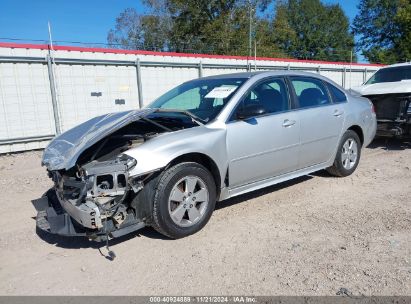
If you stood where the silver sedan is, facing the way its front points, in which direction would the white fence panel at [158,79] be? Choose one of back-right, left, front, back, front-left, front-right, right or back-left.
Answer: back-right

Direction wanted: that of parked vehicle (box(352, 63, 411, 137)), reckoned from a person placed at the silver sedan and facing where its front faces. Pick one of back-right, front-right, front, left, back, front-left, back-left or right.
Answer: back

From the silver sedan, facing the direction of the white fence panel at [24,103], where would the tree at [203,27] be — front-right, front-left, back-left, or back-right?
front-right

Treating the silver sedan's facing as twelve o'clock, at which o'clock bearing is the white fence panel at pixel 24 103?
The white fence panel is roughly at 3 o'clock from the silver sedan.

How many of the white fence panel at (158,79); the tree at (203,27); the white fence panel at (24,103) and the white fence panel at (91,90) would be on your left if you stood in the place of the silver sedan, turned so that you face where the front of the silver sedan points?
0

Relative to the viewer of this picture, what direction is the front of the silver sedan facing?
facing the viewer and to the left of the viewer

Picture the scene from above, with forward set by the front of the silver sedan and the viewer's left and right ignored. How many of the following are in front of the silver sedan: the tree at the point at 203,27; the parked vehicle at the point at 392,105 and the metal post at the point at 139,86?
0

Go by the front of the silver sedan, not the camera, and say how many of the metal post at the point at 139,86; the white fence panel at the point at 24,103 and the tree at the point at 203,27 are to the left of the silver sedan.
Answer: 0

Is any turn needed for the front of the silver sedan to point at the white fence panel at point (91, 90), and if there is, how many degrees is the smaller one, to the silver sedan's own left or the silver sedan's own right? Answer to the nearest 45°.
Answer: approximately 90° to the silver sedan's own right

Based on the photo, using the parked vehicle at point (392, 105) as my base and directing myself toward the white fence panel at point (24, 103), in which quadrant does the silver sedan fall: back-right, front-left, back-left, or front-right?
front-left

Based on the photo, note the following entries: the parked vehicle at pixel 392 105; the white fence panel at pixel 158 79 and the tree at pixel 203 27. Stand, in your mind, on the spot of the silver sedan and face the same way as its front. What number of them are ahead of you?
0

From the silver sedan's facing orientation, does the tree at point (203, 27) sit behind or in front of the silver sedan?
behind

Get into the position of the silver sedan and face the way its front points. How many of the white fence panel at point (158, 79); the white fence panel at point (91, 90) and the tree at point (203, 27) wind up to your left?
0

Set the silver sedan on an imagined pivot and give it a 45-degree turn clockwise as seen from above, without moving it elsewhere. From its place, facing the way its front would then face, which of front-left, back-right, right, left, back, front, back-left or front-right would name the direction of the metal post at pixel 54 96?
front-right
